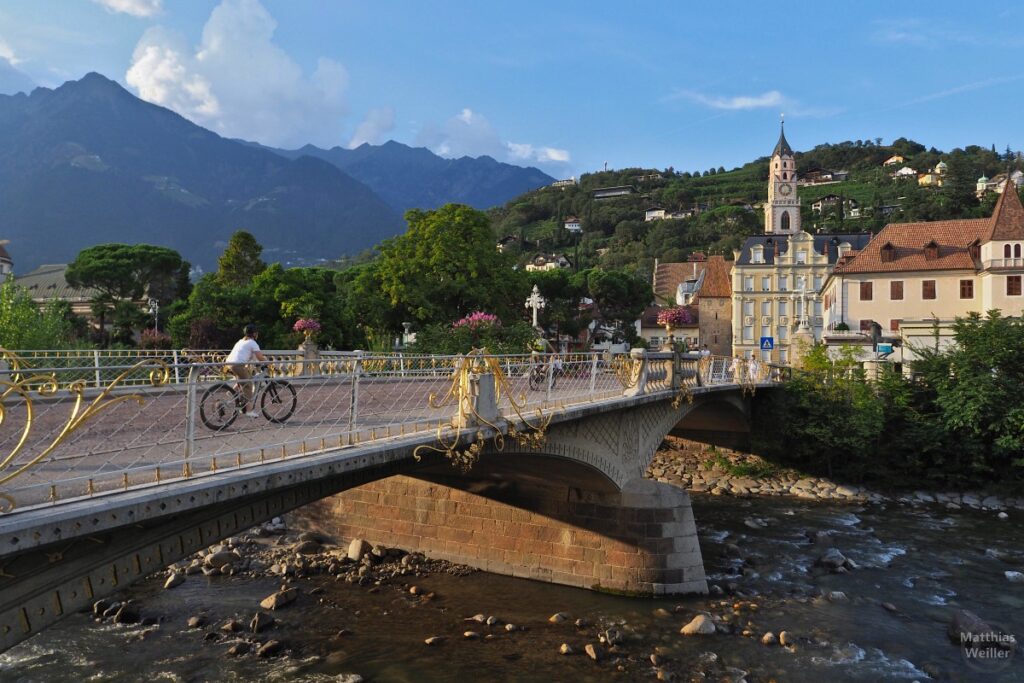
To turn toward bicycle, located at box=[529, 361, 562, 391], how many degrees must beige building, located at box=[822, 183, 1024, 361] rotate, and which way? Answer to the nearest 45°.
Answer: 0° — it already faces it

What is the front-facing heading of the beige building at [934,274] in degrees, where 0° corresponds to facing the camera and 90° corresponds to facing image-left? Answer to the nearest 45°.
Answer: approximately 0°

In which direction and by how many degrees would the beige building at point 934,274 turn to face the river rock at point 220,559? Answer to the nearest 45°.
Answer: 0° — it already faces it

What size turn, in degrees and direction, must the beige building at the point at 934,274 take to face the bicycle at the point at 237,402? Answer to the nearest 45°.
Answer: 0° — it already faces it

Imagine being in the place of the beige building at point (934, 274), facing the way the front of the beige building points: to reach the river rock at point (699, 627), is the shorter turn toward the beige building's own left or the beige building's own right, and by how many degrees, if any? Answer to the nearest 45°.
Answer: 0° — it already faces it

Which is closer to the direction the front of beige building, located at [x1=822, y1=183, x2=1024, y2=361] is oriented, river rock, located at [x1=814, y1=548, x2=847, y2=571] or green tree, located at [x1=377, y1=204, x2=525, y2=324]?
the river rock

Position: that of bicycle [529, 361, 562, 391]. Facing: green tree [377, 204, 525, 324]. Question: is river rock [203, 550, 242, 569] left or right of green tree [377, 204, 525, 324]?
left
